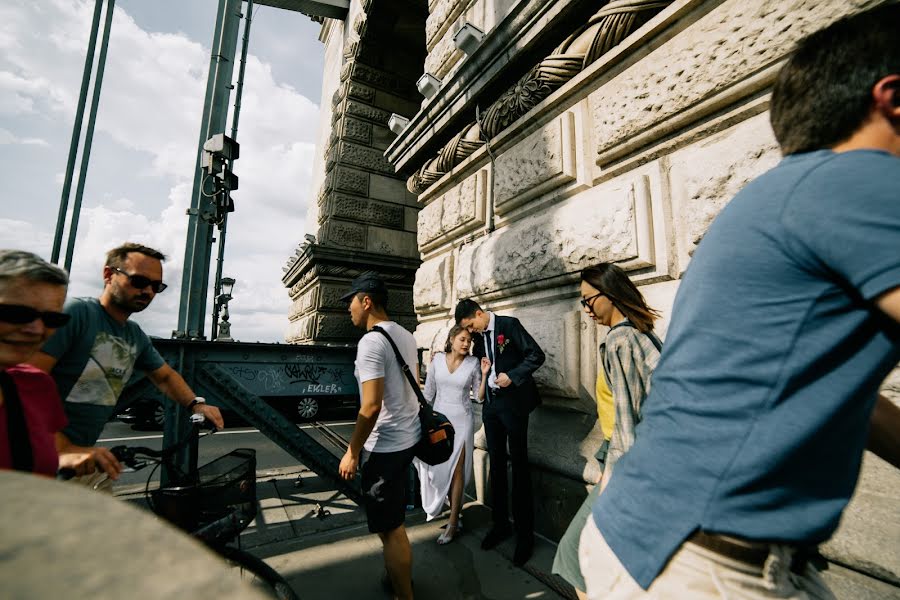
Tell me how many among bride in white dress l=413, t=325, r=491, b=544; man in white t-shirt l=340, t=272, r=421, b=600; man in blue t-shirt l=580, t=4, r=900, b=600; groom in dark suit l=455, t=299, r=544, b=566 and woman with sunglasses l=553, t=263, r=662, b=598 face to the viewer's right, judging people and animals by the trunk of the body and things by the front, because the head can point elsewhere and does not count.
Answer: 1

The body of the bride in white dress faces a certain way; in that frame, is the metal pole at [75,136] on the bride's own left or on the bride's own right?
on the bride's own right

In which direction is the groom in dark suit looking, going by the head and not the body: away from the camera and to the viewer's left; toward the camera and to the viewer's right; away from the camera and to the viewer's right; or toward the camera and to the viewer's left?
toward the camera and to the viewer's left

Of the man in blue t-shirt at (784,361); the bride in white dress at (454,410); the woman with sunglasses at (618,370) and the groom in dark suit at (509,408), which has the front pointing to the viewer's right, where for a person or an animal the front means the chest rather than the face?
the man in blue t-shirt

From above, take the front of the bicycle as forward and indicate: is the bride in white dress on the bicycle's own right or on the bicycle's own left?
on the bicycle's own left

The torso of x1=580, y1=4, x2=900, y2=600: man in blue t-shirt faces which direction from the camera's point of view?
to the viewer's right

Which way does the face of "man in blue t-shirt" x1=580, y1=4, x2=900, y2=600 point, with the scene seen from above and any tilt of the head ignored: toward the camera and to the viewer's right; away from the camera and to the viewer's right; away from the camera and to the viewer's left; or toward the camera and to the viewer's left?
away from the camera and to the viewer's right

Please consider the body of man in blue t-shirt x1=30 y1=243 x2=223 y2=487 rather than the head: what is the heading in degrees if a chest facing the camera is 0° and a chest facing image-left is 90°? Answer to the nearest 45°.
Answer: approximately 315°

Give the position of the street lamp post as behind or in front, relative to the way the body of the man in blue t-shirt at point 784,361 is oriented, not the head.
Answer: behind

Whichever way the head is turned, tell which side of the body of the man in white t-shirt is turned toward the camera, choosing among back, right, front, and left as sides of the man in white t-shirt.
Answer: left

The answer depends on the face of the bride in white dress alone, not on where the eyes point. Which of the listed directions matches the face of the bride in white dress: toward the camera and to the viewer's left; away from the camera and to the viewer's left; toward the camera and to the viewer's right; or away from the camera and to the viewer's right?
toward the camera and to the viewer's right
